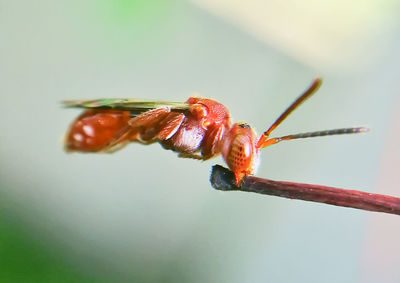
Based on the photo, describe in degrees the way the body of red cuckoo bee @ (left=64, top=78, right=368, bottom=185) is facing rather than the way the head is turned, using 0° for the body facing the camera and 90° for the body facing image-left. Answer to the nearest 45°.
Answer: approximately 270°
